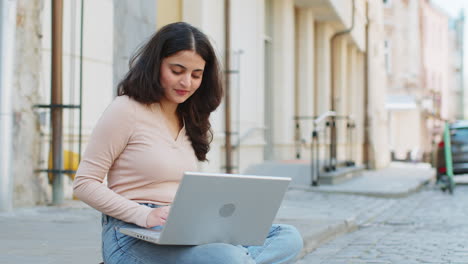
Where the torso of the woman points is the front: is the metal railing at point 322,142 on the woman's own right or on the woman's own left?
on the woman's own left

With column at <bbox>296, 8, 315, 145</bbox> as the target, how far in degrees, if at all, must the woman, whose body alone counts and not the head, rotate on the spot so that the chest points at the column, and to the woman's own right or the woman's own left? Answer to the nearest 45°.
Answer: approximately 135° to the woman's own left

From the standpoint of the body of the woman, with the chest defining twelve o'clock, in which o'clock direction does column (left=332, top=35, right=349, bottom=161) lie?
The column is roughly at 8 o'clock from the woman.

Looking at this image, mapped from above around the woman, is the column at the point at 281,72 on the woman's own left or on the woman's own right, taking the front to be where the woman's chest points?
on the woman's own left

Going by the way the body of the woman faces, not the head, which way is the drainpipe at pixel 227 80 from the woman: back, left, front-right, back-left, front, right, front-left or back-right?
back-left

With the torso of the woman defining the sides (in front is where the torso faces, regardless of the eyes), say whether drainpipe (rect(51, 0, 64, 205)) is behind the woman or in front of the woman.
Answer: behind

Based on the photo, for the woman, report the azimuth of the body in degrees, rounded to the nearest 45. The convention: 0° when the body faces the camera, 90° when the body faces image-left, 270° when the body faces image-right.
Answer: approximately 315°
